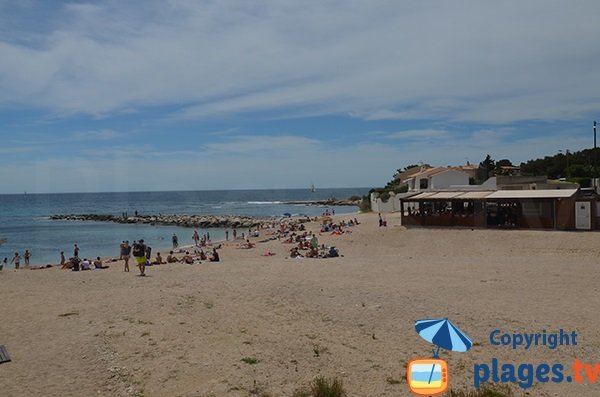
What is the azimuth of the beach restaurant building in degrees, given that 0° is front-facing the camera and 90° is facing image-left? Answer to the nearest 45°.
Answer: approximately 45°

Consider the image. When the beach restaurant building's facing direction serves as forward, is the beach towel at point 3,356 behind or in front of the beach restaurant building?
in front
